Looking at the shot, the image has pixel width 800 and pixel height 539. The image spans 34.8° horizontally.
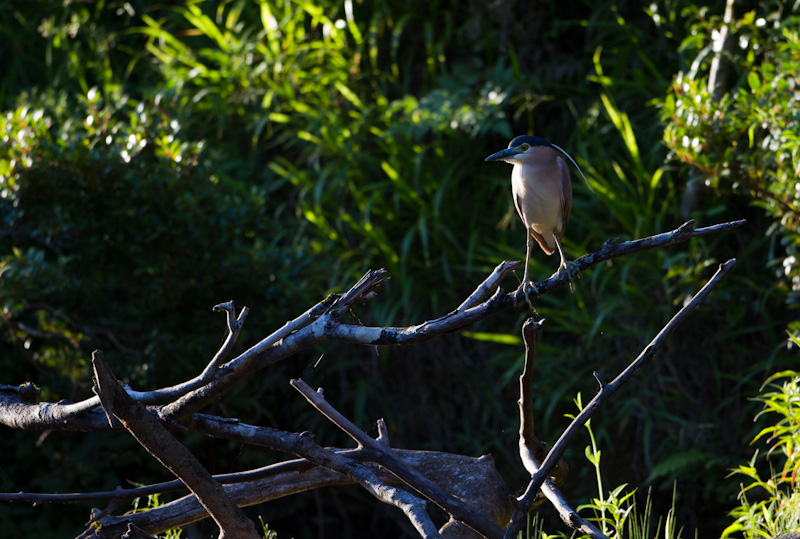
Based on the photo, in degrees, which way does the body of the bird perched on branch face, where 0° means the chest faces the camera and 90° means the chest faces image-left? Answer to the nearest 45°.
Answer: approximately 45°

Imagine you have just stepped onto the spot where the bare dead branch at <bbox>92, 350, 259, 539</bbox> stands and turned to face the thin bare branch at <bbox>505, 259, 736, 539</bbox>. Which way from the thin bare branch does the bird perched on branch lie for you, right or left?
left

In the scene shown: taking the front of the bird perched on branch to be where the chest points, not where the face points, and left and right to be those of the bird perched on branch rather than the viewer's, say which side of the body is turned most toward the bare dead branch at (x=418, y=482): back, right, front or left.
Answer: front

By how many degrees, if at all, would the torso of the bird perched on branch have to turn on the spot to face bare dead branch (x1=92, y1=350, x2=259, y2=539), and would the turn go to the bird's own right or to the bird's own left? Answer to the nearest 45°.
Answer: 0° — it already faces it

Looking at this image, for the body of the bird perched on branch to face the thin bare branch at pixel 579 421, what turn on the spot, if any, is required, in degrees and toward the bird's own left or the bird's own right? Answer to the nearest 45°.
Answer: approximately 45° to the bird's own left
